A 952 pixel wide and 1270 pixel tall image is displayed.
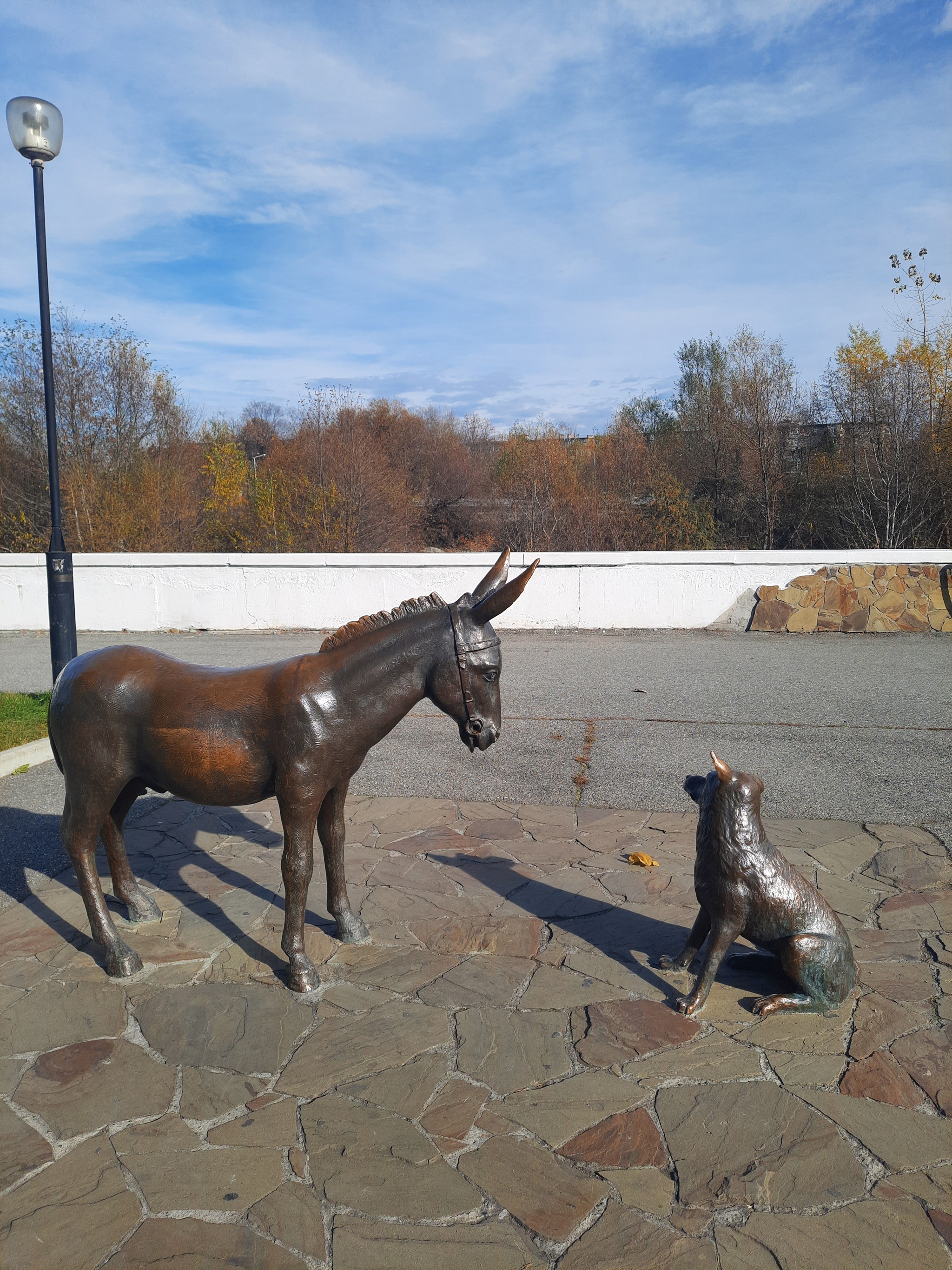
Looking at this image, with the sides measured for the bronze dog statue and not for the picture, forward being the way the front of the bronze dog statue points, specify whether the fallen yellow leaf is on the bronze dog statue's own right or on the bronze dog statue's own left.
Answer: on the bronze dog statue's own right

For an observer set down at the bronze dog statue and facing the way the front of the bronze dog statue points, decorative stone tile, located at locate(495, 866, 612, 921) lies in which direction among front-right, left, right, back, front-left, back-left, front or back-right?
front-right

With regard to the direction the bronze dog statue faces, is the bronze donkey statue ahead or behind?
ahead

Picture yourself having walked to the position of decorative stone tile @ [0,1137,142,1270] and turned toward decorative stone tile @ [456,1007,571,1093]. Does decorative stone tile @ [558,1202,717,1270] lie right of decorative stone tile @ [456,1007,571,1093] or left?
right

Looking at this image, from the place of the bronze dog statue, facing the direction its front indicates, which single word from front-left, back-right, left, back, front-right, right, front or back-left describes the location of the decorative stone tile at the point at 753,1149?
left

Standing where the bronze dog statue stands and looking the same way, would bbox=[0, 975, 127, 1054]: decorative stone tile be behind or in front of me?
in front

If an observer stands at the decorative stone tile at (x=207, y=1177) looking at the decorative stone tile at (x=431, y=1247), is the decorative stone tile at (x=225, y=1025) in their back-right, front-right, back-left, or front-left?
back-left

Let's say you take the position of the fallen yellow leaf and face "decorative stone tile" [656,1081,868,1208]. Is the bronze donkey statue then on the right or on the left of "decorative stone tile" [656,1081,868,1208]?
right

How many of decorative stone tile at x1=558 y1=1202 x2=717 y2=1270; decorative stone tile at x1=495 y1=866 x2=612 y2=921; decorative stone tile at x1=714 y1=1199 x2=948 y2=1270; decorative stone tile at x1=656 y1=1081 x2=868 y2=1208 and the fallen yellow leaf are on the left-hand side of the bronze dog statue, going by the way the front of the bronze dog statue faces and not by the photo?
3

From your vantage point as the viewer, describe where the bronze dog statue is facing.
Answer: facing to the left of the viewer

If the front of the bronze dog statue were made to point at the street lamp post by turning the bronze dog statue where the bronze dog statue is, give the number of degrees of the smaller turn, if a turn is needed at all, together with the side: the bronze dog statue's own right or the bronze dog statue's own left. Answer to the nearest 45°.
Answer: approximately 45° to the bronze dog statue's own right

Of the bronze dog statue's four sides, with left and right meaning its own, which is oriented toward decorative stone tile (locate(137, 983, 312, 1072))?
front
